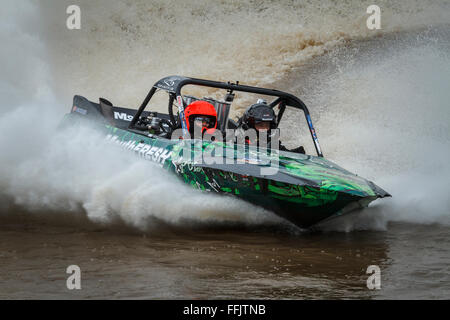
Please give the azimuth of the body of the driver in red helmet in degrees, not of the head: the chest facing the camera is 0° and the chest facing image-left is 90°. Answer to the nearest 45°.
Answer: approximately 315°

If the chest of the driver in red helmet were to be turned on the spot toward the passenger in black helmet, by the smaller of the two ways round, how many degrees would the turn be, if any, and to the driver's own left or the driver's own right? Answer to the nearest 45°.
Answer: approximately 45° to the driver's own left

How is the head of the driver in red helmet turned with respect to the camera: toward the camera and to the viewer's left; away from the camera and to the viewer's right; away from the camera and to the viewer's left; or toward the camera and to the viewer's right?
toward the camera and to the viewer's right
